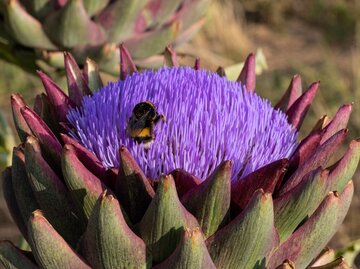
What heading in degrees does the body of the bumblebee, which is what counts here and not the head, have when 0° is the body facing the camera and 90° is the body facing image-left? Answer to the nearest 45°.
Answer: approximately 180°
